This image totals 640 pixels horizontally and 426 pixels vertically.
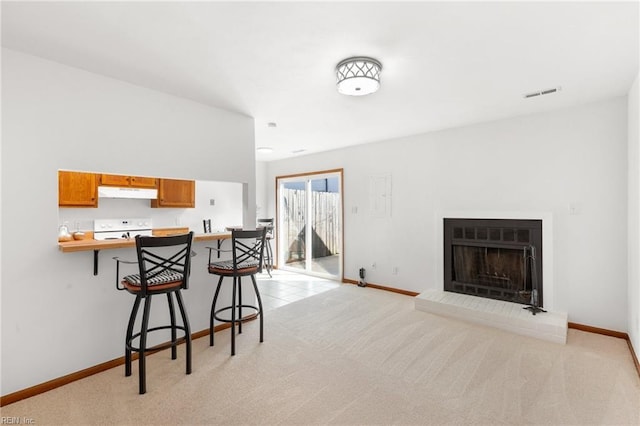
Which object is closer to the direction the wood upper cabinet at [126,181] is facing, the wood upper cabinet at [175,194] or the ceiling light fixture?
the ceiling light fixture

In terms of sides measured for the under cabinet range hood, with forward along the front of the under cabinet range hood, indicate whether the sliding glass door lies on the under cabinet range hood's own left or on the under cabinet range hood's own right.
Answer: on the under cabinet range hood's own left

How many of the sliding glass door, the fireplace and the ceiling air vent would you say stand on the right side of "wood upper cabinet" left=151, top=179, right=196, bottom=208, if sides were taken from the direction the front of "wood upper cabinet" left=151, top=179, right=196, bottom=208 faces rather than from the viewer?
0

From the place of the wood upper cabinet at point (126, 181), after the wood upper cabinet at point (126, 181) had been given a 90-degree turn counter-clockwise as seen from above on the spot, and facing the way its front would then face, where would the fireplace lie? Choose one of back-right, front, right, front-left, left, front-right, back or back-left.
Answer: front-right

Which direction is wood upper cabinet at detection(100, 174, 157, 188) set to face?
toward the camera

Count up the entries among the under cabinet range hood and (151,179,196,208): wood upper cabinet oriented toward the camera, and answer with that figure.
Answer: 2

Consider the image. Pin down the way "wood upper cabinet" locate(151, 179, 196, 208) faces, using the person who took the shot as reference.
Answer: facing the viewer

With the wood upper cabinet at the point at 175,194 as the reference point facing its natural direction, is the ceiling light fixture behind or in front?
in front

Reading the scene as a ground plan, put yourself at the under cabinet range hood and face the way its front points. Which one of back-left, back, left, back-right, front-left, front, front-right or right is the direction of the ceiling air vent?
front-left

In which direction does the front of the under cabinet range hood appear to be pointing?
toward the camera

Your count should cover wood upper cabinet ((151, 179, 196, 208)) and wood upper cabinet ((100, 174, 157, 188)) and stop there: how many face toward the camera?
2

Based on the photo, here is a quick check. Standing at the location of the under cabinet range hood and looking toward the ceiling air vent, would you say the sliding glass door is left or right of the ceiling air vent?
left

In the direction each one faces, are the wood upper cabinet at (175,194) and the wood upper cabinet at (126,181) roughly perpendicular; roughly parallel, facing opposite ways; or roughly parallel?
roughly parallel

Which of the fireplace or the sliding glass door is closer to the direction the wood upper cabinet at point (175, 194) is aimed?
the fireplace

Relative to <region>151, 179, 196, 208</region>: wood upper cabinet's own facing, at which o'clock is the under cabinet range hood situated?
The under cabinet range hood is roughly at 2 o'clock from the wood upper cabinet.
